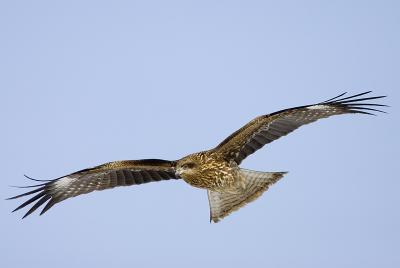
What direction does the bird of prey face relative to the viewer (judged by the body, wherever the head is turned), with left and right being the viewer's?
facing the viewer and to the left of the viewer
